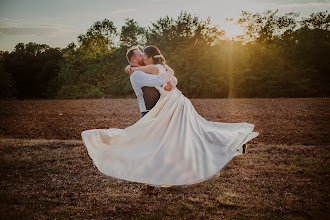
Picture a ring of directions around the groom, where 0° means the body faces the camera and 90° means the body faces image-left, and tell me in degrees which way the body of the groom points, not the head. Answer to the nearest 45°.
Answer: approximately 270°

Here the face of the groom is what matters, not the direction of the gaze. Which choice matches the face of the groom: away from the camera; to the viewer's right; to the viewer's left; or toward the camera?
to the viewer's right
